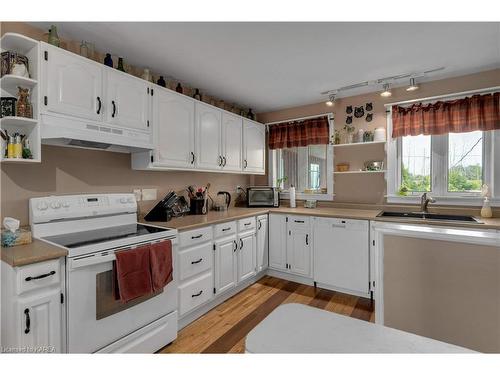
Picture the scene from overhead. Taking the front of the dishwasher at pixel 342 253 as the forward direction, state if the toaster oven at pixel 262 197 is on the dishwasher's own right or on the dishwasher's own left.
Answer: on the dishwasher's own right

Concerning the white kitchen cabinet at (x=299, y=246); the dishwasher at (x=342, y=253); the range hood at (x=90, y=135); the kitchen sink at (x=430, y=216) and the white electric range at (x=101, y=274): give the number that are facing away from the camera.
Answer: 0

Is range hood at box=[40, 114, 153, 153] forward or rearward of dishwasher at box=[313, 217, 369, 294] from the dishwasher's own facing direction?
forward

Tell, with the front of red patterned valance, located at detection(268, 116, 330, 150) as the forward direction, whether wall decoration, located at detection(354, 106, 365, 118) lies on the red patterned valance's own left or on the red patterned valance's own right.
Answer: on the red patterned valance's own left

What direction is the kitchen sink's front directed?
toward the camera

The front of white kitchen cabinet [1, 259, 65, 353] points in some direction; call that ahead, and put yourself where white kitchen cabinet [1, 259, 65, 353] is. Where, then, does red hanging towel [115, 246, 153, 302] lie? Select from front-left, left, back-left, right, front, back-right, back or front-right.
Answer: front-left

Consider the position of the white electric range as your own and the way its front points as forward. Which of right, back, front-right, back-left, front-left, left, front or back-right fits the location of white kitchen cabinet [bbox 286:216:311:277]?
front-left

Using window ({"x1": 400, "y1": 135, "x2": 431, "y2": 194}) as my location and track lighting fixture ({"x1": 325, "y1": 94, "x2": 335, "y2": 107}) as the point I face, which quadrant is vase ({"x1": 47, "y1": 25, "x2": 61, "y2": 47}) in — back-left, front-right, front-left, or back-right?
front-left

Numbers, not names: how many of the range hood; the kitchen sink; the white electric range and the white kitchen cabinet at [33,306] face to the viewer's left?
0

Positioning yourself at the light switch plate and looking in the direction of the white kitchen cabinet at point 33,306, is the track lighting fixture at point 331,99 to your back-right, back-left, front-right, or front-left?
back-left

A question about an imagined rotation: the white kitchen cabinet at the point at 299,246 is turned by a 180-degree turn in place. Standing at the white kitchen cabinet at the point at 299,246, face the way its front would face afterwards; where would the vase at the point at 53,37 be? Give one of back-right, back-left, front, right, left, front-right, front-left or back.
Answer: back
